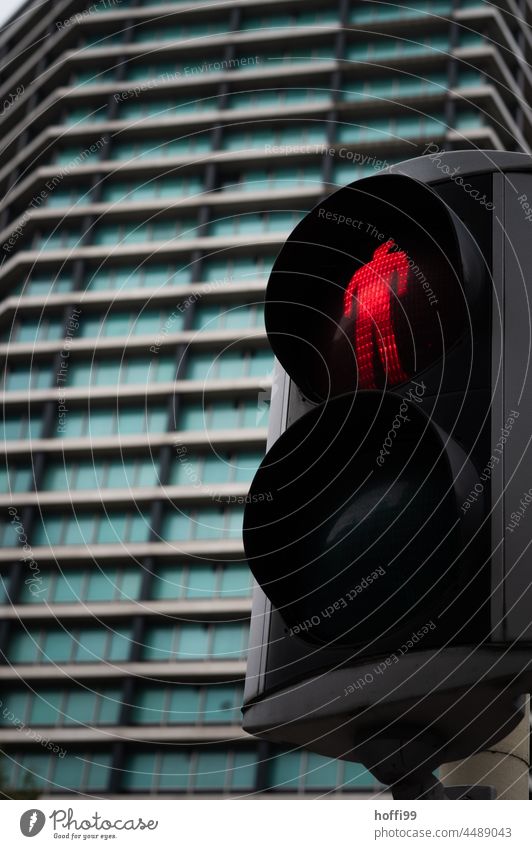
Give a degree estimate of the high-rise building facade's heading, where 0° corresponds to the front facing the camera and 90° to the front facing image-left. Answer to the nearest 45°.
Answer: approximately 0°

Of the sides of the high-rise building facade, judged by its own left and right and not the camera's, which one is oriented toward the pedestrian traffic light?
front

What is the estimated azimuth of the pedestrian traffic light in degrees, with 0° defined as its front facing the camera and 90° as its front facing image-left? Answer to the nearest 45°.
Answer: approximately 45°

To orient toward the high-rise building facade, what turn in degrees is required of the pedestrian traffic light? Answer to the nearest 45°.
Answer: approximately 135° to its right

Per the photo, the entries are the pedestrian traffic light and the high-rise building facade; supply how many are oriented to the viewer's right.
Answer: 0
